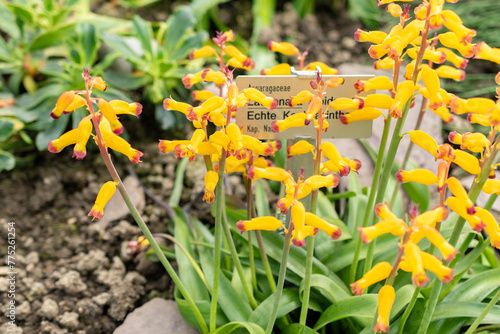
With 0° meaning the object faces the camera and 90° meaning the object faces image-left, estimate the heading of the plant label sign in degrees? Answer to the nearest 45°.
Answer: approximately 0°

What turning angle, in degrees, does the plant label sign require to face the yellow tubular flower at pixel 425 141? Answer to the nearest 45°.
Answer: approximately 45° to its left

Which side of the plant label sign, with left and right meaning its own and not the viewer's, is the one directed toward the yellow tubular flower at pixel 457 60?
left

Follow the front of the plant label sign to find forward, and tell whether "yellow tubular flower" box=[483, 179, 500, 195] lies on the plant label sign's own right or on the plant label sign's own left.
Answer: on the plant label sign's own left
